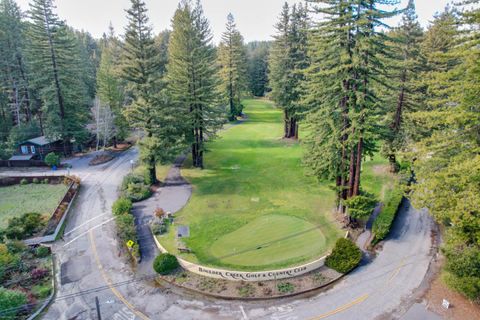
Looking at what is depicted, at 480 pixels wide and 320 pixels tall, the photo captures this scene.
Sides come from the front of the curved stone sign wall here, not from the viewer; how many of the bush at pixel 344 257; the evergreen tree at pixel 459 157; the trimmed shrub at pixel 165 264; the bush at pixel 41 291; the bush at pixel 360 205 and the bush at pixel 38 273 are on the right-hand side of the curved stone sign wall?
3

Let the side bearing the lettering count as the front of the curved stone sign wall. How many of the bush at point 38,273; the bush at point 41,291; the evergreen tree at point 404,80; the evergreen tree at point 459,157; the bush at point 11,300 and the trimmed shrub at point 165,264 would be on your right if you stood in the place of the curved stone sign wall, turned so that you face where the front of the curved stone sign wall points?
4

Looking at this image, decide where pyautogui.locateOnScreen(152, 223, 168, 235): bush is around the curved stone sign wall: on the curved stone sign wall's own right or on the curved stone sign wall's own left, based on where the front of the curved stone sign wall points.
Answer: on the curved stone sign wall's own right

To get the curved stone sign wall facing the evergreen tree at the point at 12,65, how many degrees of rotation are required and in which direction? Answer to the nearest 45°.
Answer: approximately 135° to its right

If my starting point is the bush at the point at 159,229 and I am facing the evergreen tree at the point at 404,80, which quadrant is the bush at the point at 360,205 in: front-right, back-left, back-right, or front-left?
front-right

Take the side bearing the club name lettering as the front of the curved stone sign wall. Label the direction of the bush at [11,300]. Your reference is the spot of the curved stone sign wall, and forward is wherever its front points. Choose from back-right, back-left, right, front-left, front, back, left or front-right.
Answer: right

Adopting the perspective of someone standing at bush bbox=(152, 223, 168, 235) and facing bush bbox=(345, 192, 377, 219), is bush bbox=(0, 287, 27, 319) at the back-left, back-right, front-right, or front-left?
back-right

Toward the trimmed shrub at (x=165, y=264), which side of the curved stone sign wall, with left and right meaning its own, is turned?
right

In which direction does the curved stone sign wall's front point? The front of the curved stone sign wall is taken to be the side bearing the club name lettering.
toward the camera

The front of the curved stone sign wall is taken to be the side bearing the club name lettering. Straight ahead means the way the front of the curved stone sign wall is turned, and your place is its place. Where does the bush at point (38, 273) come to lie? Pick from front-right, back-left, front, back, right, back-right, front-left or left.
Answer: right

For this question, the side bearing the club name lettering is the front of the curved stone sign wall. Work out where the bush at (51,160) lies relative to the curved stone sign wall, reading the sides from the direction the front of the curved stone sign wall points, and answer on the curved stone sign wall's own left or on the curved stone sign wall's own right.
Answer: on the curved stone sign wall's own right

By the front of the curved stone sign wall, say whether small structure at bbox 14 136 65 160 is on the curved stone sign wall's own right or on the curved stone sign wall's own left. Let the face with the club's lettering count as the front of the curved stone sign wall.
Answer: on the curved stone sign wall's own right

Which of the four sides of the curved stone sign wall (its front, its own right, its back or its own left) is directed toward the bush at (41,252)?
right

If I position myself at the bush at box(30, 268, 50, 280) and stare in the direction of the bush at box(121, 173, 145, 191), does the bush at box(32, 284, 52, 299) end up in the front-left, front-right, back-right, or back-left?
back-right

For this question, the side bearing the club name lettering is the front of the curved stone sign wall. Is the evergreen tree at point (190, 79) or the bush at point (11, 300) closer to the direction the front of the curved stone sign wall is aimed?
the bush

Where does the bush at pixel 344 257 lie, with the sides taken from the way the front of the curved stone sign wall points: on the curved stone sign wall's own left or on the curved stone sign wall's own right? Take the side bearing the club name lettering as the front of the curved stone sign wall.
on the curved stone sign wall's own left

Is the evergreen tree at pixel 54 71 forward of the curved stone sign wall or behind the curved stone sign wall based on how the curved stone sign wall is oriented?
behind

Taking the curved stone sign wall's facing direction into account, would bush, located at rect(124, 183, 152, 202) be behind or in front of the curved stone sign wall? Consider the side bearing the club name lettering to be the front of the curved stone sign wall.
behind

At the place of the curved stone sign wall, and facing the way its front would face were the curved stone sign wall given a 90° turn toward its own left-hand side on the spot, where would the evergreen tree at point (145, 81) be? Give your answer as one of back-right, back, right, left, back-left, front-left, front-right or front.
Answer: back-left

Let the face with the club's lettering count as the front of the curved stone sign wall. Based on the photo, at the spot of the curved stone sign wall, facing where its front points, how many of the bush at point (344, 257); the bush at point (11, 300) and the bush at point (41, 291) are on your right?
2
